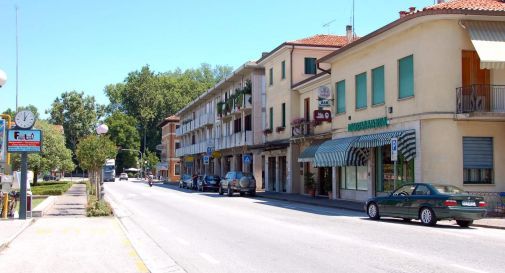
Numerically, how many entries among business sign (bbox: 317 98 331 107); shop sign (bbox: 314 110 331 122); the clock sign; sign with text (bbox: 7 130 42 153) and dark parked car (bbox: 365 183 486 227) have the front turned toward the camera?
4

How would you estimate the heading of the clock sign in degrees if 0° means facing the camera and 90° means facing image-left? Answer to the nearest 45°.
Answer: approximately 0°

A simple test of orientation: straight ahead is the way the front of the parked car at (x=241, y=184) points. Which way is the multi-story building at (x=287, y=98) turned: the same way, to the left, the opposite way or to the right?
to the left

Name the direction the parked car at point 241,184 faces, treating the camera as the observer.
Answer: facing away from the viewer and to the left of the viewer

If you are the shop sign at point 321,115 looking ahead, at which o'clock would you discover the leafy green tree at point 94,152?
The leafy green tree is roughly at 2 o'clock from the shop sign.

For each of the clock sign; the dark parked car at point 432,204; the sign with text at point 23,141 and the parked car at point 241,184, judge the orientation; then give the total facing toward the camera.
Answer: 2

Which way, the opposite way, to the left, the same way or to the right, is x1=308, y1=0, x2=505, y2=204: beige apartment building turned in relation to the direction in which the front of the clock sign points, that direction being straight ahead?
to the right
